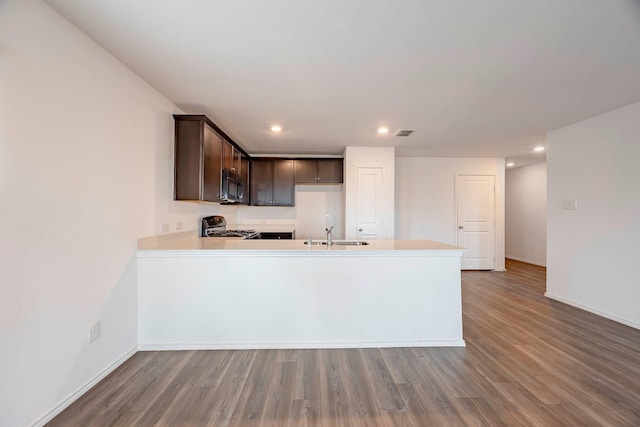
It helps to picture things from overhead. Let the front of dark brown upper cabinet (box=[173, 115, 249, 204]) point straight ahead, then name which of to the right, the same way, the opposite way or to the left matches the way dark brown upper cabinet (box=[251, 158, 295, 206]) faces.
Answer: to the right

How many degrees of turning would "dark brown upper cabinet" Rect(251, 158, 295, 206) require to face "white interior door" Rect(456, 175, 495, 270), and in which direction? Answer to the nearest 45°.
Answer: approximately 90° to its left

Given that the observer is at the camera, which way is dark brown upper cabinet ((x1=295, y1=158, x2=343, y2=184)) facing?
facing the viewer

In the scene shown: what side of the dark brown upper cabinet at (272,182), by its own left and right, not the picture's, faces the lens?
front

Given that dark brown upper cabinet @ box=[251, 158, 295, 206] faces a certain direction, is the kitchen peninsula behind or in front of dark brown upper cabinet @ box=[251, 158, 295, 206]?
in front

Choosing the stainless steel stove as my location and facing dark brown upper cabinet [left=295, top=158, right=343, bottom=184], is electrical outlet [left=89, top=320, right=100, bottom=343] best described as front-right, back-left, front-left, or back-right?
back-right

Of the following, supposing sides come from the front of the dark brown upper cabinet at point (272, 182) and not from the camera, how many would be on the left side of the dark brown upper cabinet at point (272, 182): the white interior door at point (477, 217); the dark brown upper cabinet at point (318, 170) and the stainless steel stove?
2

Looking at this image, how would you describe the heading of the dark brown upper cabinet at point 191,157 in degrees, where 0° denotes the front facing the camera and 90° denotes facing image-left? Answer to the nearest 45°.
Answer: approximately 270°

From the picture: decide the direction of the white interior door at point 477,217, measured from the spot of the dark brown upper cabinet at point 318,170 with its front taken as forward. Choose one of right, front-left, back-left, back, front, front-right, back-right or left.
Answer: left

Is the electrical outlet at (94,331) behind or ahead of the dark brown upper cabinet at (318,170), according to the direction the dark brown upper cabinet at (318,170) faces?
ahead

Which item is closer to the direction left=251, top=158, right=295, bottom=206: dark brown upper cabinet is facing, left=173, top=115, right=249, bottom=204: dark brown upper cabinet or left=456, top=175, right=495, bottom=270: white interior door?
the dark brown upper cabinet
